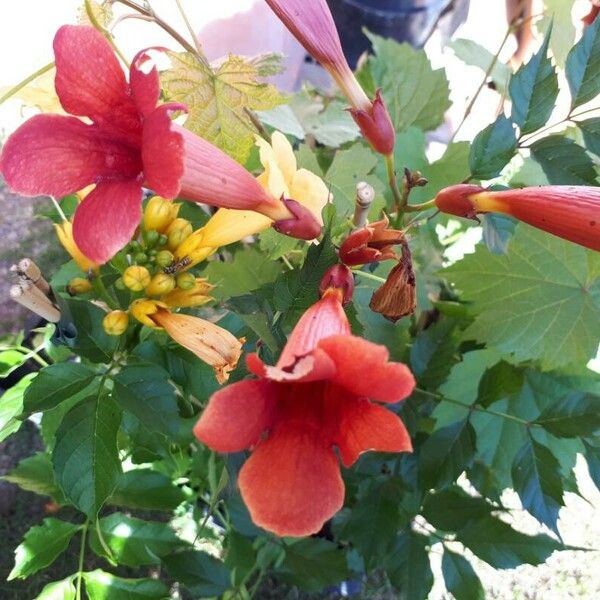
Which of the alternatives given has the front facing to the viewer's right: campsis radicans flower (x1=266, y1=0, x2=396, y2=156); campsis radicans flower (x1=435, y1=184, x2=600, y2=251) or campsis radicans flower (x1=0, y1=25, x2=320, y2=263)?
campsis radicans flower (x1=435, y1=184, x2=600, y2=251)

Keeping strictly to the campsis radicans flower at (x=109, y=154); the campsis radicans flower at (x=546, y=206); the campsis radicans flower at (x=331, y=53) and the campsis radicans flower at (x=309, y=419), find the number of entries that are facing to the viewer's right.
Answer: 1

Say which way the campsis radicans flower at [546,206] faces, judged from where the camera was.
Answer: facing to the right of the viewer

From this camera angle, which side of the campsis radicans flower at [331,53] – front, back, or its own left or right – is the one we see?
left

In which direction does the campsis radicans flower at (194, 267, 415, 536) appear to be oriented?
toward the camera

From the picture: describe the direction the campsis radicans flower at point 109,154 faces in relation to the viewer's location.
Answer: facing the viewer and to the left of the viewer

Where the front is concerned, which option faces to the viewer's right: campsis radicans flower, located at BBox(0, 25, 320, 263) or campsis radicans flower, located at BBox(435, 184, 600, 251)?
campsis radicans flower, located at BBox(435, 184, 600, 251)

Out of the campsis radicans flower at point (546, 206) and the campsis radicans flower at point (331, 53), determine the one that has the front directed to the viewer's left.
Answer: the campsis radicans flower at point (331, 53)
